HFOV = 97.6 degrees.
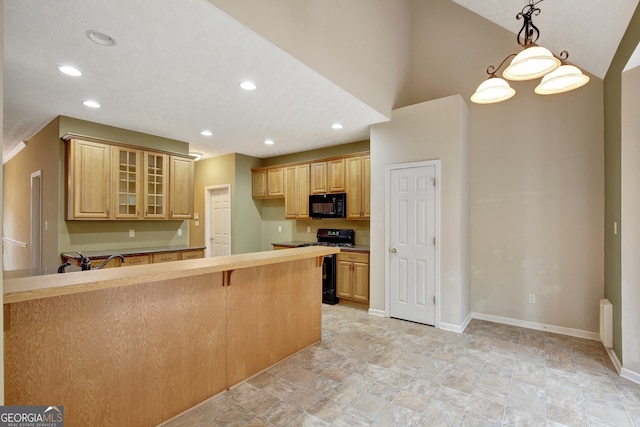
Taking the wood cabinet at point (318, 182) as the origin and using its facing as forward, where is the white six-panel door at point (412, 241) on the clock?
The white six-panel door is roughly at 9 o'clock from the wood cabinet.

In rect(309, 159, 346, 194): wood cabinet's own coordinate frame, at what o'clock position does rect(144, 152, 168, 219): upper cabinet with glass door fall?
The upper cabinet with glass door is roughly at 1 o'clock from the wood cabinet.

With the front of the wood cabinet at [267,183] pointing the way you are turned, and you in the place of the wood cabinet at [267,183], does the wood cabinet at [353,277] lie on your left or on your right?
on your left
